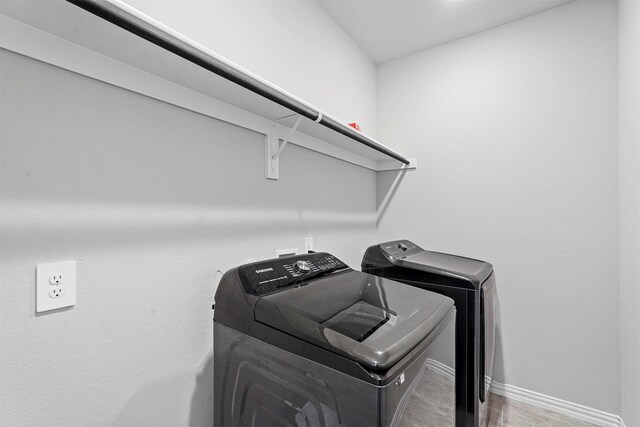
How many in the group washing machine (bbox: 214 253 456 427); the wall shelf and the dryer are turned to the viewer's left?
0

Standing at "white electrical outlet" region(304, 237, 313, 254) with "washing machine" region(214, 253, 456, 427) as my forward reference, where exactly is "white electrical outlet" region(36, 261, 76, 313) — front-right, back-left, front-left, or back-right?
front-right

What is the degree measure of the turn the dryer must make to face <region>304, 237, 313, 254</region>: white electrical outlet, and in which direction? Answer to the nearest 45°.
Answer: approximately 180°

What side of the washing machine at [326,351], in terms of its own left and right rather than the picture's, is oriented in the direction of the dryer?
left

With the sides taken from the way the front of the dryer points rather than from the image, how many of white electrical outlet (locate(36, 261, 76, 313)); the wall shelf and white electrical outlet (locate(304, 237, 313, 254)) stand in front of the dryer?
0

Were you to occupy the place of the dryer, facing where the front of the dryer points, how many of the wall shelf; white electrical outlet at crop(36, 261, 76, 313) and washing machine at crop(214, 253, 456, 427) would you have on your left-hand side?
0

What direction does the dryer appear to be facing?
to the viewer's right

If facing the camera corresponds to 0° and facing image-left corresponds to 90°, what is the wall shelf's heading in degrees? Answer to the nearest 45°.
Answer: approximately 315°

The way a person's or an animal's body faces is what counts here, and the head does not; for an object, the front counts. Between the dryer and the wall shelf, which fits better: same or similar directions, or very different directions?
same or similar directions

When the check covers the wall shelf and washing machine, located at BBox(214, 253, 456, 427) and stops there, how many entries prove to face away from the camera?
0

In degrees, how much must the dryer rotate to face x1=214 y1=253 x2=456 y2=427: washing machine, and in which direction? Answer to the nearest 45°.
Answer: approximately 135° to its right

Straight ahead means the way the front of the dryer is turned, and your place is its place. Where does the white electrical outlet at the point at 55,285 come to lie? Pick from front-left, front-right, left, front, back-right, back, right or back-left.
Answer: back-right

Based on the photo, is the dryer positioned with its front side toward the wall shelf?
no

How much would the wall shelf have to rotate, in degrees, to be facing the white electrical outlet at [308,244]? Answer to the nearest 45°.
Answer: approximately 90° to its left
